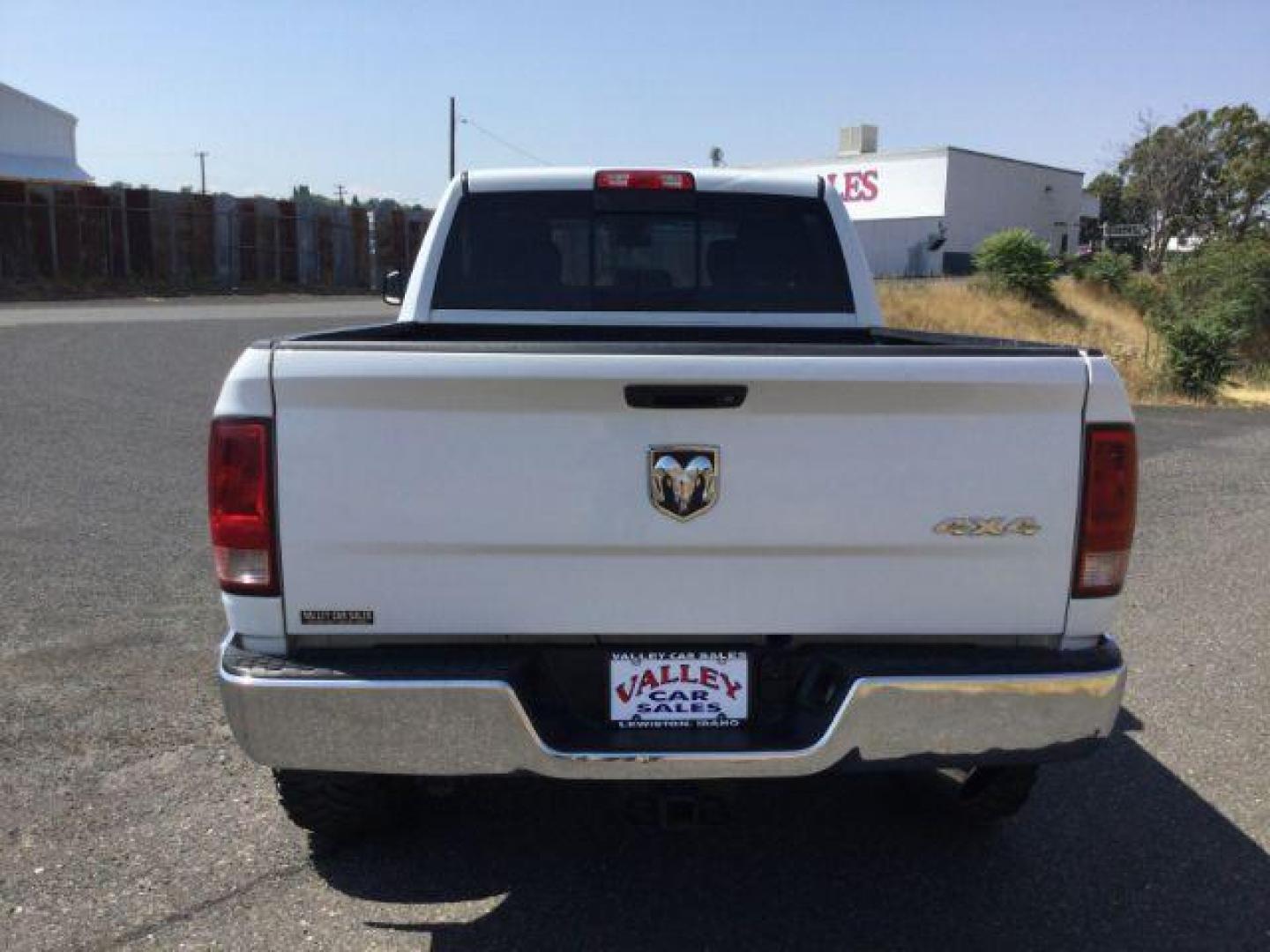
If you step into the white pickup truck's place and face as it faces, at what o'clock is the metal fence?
The metal fence is roughly at 11 o'clock from the white pickup truck.

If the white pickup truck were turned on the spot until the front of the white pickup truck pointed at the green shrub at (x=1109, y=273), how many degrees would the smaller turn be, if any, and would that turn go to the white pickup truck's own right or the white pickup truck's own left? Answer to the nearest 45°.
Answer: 0° — it already faces it

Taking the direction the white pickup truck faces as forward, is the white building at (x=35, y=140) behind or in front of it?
in front

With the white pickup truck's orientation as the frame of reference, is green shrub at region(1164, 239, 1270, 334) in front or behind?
in front

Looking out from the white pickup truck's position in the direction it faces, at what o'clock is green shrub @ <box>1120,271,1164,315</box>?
The green shrub is roughly at 1 o'clock from the white pickup truck.

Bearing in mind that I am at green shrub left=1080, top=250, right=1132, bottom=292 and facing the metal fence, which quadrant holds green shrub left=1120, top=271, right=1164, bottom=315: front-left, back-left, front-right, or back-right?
back-left

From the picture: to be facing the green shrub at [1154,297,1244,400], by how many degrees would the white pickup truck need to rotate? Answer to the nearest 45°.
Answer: approximately 45° to its right

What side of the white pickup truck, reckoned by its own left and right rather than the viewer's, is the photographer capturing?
back

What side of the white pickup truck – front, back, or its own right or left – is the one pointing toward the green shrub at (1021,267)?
front
